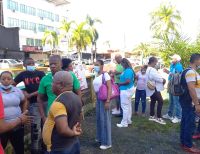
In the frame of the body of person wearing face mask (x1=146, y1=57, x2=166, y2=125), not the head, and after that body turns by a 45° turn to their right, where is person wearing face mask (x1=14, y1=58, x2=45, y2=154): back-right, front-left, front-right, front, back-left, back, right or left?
right

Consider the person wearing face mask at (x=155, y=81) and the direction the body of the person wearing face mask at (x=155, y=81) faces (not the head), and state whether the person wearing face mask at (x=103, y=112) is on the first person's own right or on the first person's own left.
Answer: on the first person's own right

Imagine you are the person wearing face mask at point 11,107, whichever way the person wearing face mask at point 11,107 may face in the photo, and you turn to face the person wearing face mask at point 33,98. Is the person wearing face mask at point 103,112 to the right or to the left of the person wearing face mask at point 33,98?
right

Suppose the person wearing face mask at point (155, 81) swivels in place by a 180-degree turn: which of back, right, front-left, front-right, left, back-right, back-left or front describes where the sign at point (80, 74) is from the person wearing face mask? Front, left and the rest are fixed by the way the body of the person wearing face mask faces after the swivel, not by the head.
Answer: front

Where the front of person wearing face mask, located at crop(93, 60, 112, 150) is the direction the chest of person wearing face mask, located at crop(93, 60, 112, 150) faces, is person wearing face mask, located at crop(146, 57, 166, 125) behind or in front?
behind

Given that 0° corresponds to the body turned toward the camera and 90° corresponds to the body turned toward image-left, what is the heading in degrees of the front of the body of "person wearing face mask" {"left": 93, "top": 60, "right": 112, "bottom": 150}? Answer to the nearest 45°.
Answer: approximately 45°

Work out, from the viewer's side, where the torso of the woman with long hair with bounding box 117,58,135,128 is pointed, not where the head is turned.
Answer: to the viewer's left
